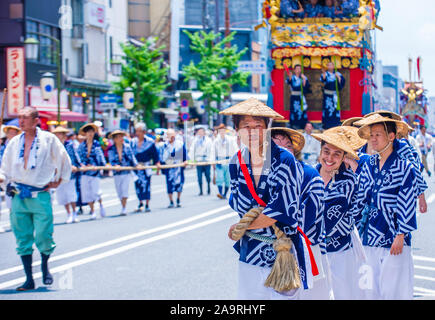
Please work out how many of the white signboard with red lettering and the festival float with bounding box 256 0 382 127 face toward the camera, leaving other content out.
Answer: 2

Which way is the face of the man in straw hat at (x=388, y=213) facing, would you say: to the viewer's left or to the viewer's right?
to the viewer's left

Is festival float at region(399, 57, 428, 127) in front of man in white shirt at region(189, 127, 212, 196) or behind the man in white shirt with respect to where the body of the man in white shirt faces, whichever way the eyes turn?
behind

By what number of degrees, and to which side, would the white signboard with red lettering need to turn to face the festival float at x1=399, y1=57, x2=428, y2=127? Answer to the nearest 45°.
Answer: approximately 90° to its left

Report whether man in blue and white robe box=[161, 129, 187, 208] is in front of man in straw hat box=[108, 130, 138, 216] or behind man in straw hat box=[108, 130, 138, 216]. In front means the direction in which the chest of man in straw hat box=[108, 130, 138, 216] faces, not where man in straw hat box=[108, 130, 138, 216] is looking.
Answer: behind

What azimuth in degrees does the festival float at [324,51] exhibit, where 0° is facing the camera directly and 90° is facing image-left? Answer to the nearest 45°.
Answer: approximately 0°
